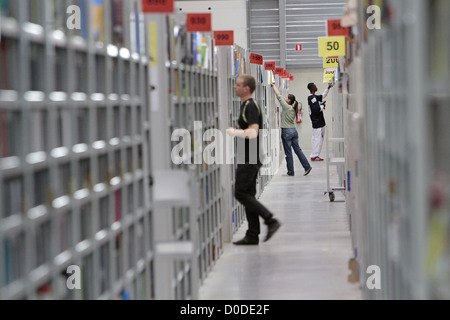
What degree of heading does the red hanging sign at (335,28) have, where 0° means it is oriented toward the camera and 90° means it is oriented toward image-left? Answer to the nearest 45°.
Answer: approximately 0°

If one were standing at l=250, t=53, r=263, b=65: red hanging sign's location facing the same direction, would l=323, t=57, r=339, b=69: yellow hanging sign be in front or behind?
behind

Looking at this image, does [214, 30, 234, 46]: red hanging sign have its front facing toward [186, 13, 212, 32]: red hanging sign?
yes

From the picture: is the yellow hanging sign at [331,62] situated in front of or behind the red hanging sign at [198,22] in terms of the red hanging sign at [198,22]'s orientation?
behind

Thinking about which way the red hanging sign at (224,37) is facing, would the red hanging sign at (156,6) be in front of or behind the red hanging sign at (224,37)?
in front

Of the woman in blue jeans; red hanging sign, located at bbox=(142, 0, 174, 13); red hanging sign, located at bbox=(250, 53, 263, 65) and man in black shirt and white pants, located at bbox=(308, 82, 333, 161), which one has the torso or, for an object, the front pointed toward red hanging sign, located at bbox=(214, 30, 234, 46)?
red hanging sign, located at bbox=(250, 53, 263, 65)

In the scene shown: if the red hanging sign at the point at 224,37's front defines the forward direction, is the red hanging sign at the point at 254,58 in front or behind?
behind

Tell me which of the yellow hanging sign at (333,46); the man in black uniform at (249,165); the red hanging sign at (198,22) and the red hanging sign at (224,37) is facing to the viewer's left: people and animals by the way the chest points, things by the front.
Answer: the man in black uniform

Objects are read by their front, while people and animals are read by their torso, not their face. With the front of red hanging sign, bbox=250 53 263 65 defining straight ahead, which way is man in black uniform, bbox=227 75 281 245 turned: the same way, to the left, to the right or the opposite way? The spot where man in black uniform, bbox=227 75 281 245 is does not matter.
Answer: to the right

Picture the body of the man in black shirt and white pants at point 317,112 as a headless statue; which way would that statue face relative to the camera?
to the viewer's right

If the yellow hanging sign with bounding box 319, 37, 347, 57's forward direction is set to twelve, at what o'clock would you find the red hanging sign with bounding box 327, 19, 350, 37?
The red hanging sign is roughly at 12 o'clock from the yellow hanging sign.

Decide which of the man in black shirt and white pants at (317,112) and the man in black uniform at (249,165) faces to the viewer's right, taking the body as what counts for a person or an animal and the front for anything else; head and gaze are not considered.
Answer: the man in black shirt and white pants at (317,112)

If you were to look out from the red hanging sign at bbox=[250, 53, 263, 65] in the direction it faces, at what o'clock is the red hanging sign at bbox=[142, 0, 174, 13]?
the red hanging sign at bbox=[142, 0, 174, 13] is roughly at 12 o'clock from the red hanging sign at bbox=[250, 53, 263, 65].

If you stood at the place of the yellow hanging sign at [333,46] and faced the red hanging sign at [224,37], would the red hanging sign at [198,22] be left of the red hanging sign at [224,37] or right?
left
